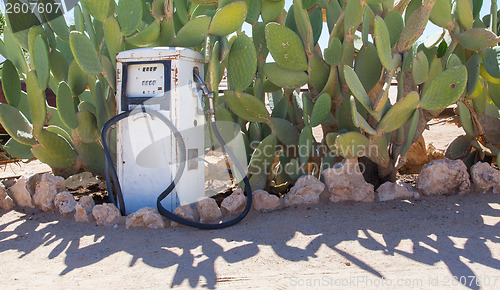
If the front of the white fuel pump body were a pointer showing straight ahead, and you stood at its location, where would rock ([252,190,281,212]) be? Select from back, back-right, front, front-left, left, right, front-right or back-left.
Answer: back-left

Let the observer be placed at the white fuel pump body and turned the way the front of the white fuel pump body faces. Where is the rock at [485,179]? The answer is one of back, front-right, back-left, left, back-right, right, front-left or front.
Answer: back-left

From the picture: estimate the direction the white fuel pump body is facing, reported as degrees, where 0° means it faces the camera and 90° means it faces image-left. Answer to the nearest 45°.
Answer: approximately 45°

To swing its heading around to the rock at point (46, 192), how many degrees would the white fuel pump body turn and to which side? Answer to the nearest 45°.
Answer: approximately 90° to its right

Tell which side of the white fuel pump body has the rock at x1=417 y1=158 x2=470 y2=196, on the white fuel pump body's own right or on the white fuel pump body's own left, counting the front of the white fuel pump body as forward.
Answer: on the white fuel pump body's own left

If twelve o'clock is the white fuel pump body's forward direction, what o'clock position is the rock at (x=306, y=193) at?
The rock is roughly at 8 o'clock from the white fuel pump body.

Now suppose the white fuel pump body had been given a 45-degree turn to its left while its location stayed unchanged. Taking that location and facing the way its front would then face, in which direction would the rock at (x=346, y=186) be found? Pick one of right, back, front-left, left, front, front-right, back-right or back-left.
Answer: left
